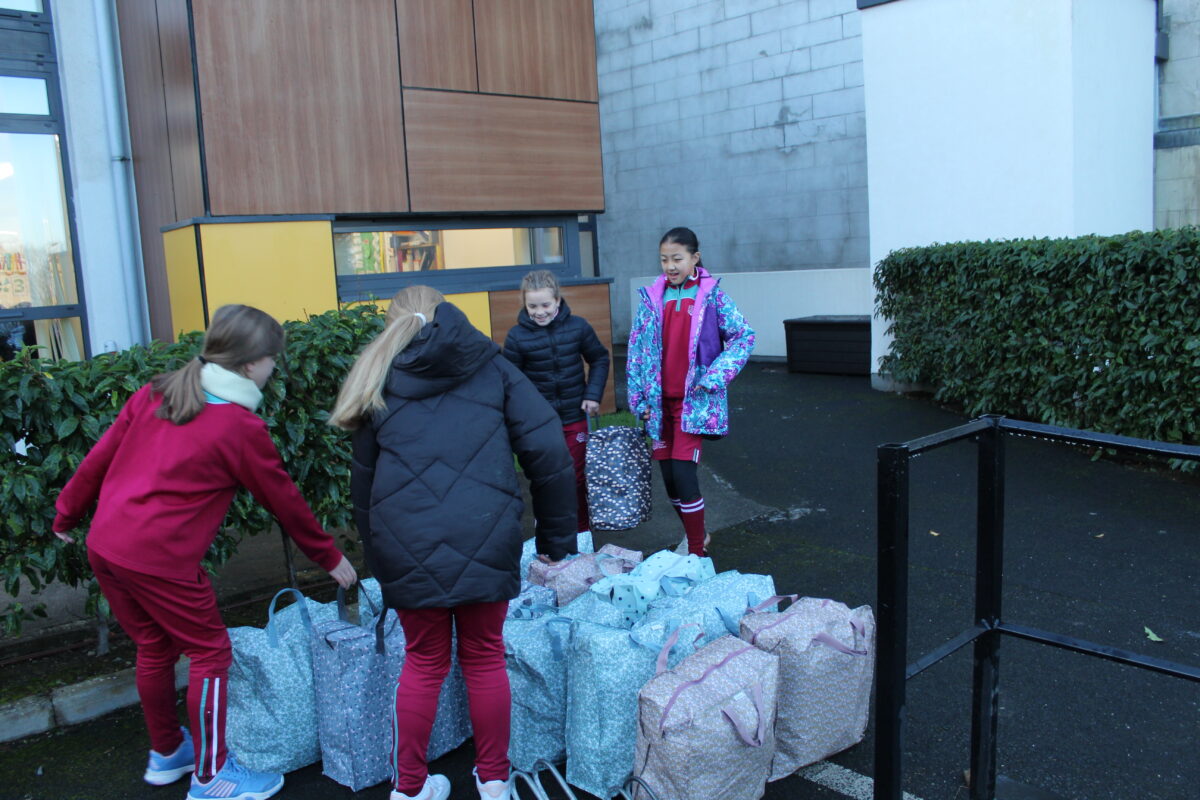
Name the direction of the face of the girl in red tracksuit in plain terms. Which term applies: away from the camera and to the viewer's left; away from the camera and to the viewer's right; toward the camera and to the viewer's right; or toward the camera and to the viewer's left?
away from the camera and to the viewer's right

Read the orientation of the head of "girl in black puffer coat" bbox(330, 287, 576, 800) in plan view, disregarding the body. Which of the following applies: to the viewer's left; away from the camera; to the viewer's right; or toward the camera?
away from the camera

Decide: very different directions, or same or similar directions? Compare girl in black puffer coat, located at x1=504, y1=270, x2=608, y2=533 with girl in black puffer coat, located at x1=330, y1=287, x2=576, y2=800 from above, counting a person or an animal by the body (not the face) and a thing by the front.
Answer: very different directions

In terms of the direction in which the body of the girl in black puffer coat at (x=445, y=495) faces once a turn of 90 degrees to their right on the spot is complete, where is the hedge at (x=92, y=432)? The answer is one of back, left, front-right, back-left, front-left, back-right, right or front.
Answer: back-left

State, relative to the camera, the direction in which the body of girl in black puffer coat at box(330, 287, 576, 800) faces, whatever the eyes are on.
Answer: away from the camera

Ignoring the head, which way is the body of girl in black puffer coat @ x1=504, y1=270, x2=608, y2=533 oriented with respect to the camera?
toward the camera

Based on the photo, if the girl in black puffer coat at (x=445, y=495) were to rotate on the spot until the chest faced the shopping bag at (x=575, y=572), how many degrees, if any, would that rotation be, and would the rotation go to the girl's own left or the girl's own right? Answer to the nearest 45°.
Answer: approximately 45° to the girl's own right

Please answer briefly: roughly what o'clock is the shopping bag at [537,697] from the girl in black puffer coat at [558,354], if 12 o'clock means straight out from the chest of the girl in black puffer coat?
The shopping bag is roughly at 12 o'clock from the girl in black puffer coat.

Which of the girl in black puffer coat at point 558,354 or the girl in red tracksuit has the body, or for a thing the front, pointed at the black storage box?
the girl in red tracksuit

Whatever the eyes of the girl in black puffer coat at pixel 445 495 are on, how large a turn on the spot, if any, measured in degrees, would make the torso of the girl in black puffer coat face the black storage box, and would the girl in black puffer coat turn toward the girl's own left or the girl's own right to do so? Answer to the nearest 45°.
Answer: approximately 45° to the girl's own right

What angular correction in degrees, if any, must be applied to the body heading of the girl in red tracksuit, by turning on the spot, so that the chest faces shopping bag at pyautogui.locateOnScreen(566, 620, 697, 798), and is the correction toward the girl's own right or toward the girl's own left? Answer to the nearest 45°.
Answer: approximately 45° to the girl's own right

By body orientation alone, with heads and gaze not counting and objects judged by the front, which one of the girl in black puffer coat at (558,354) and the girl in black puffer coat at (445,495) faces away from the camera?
the girl in black puffer coat at (445,495)

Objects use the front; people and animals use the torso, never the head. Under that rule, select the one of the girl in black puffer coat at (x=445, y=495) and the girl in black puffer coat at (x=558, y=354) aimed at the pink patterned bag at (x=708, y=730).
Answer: the girl in black puffer coat at (x=558, y=354)

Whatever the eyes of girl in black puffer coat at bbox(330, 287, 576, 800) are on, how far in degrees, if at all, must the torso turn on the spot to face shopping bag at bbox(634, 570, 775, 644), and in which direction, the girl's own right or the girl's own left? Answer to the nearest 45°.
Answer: approximately 45° to the girl's own right

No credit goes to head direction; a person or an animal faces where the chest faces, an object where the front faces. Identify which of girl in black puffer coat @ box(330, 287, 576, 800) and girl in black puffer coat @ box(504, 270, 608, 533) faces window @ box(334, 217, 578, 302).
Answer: girl in black puffer coat @ box(330, 287, 576, 800)
